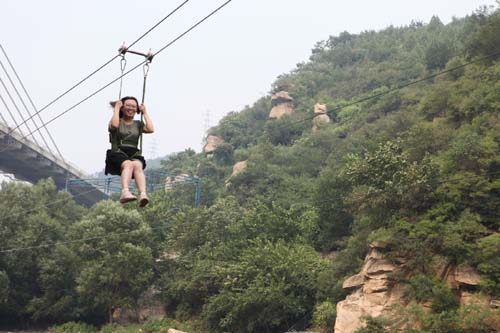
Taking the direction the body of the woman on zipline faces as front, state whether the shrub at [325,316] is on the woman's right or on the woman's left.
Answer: on the woman's left

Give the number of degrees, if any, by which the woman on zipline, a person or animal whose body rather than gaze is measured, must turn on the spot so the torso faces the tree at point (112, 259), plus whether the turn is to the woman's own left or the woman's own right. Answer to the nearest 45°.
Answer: approximately 135° to the woman's own left

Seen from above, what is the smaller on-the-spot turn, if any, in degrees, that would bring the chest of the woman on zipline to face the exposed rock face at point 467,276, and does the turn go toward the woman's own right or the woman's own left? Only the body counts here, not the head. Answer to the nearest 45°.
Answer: approximately 90° to the woman's own left

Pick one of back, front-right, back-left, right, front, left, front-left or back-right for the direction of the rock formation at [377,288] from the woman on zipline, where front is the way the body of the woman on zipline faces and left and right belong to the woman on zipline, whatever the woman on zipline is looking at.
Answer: left
